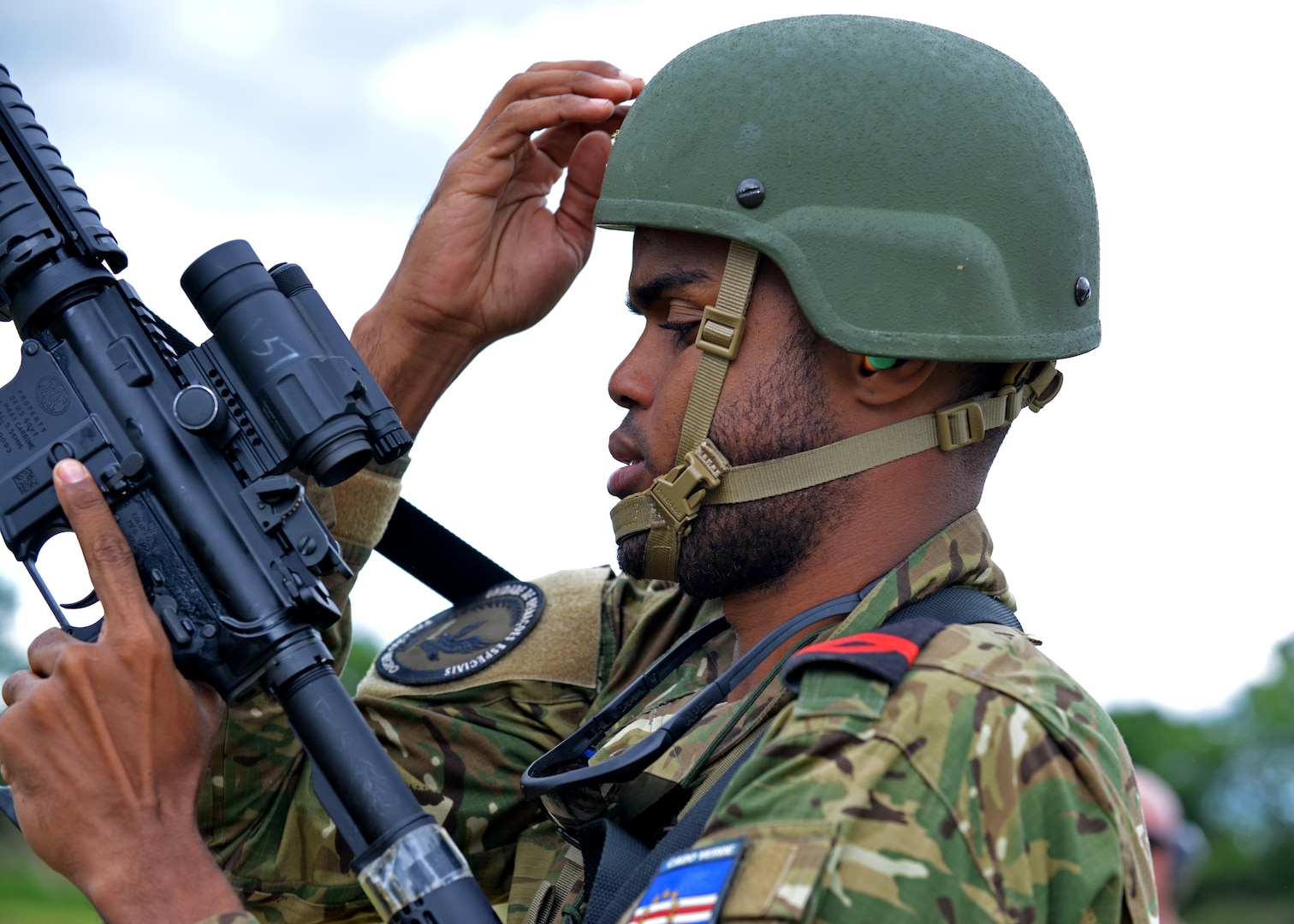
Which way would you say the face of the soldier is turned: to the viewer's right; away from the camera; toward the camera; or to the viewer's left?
to the viewer's left

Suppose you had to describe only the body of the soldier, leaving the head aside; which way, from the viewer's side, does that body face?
to the viewer's left

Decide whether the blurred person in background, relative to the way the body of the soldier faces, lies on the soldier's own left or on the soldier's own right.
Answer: on the soldier's own right
